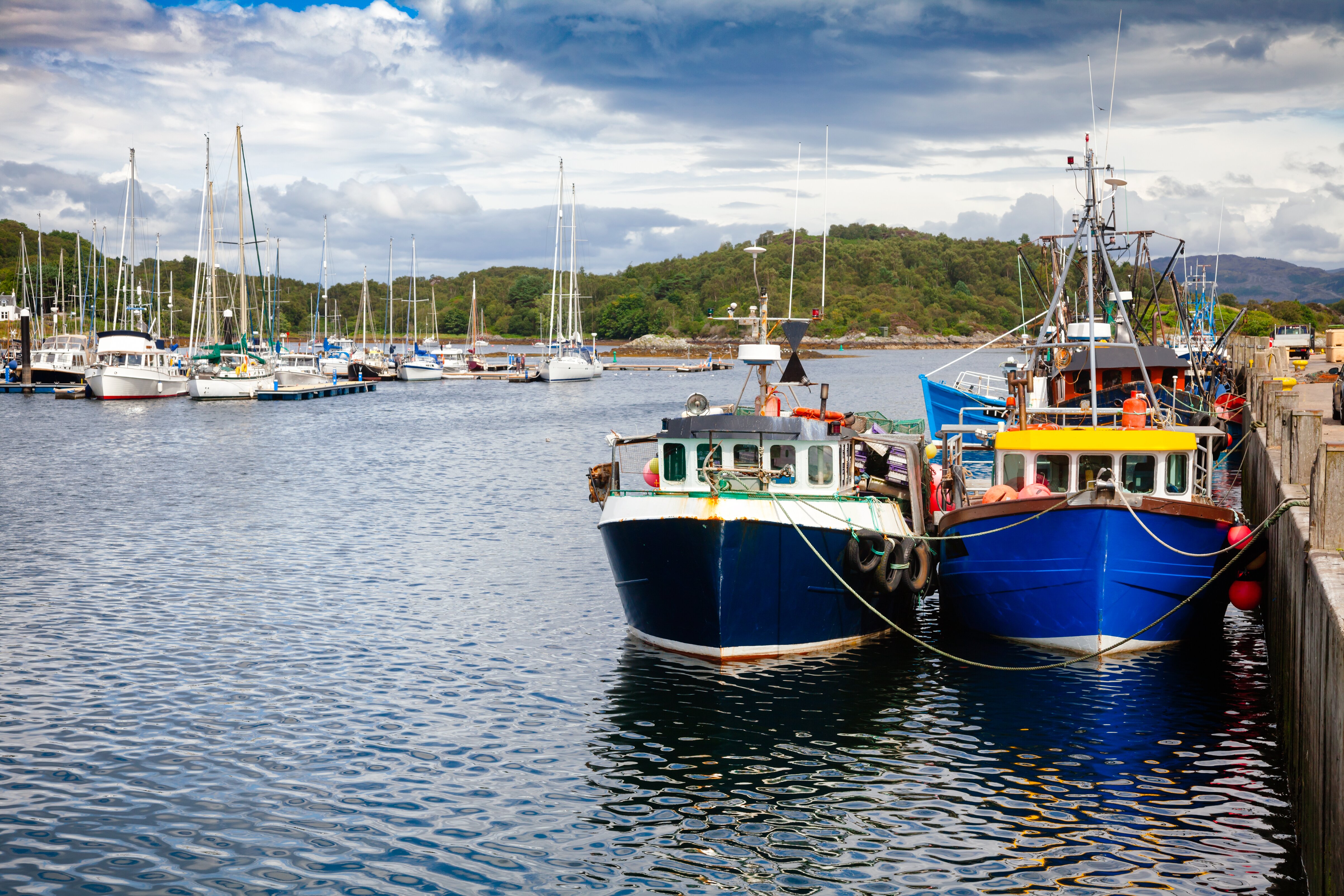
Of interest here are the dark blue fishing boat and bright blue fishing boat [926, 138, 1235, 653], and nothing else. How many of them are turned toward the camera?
2

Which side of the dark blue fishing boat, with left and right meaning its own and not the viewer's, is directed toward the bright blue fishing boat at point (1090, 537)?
left

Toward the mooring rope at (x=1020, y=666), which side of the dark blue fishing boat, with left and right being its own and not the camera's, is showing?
left

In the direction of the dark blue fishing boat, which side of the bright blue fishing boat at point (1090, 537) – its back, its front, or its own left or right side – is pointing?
right

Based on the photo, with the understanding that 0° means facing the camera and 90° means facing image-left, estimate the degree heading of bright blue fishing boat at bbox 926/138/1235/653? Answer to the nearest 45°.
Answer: approximately 0°

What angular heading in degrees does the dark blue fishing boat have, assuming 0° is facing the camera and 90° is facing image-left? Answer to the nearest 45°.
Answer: approximately 0°

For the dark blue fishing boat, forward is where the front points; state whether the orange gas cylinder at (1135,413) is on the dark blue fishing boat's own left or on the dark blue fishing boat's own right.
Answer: on the dark blue fishing boat's own left
